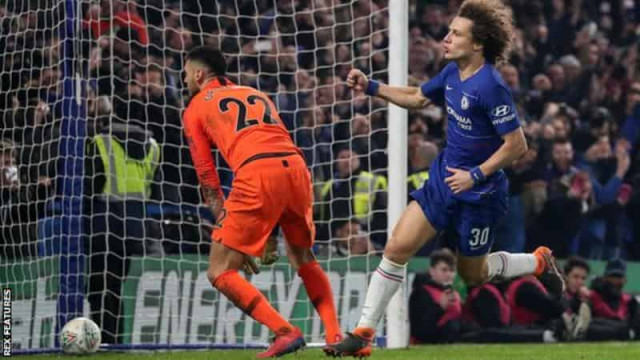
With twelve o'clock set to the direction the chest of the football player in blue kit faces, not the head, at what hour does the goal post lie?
The goal post is roughly at 4 o'clock from the football player in blue kit.

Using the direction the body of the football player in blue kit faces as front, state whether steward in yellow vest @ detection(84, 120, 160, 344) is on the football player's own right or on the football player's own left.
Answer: on the football player's own right

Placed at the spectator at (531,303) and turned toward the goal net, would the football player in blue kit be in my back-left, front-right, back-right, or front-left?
front-left

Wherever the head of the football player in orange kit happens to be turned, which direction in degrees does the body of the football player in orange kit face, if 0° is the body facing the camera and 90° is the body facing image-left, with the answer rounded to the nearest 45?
approximately 135°

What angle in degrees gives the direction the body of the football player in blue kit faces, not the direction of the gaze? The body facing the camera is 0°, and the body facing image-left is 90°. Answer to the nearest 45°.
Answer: approximately 45°

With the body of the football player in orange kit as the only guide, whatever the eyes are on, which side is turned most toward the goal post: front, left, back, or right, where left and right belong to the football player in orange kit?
right

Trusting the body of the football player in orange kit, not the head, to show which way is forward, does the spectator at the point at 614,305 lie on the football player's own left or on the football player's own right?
on the football player's own right

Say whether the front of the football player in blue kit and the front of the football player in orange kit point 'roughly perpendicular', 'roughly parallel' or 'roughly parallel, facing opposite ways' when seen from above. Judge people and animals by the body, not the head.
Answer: roughly perpendicular

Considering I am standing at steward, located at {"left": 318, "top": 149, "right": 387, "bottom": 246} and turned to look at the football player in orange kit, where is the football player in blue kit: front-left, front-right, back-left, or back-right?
front-left

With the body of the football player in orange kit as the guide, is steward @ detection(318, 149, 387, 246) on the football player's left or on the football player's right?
on the football player's right

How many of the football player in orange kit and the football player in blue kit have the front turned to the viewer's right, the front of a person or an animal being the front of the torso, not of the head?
0

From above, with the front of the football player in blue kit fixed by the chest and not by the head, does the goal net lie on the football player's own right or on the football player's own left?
on the football player's own right

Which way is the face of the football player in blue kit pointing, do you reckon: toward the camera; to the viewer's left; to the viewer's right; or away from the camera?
to the viewer's left
